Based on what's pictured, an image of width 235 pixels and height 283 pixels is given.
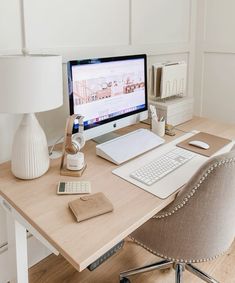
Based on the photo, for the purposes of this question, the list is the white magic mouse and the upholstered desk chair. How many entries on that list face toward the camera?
0

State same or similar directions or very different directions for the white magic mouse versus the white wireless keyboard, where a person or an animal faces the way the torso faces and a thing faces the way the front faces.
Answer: very different directions

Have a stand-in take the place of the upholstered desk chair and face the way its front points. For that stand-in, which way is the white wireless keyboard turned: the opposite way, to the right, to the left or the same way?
the opposite way

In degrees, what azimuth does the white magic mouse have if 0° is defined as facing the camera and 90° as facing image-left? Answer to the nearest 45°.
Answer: approximately 135°

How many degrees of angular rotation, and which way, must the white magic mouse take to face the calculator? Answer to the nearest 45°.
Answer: approximately 90° to its left

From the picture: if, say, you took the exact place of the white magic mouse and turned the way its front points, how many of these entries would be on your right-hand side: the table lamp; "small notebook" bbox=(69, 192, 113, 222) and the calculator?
0

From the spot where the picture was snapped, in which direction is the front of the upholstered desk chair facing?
facing away from the viewer and to the left of the viewer

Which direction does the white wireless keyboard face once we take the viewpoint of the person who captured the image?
facing the viewer and to the right of the viewer

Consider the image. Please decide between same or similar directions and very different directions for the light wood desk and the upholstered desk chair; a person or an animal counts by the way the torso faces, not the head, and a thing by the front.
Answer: very different directions

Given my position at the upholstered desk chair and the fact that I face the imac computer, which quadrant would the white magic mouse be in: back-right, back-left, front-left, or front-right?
front-right
